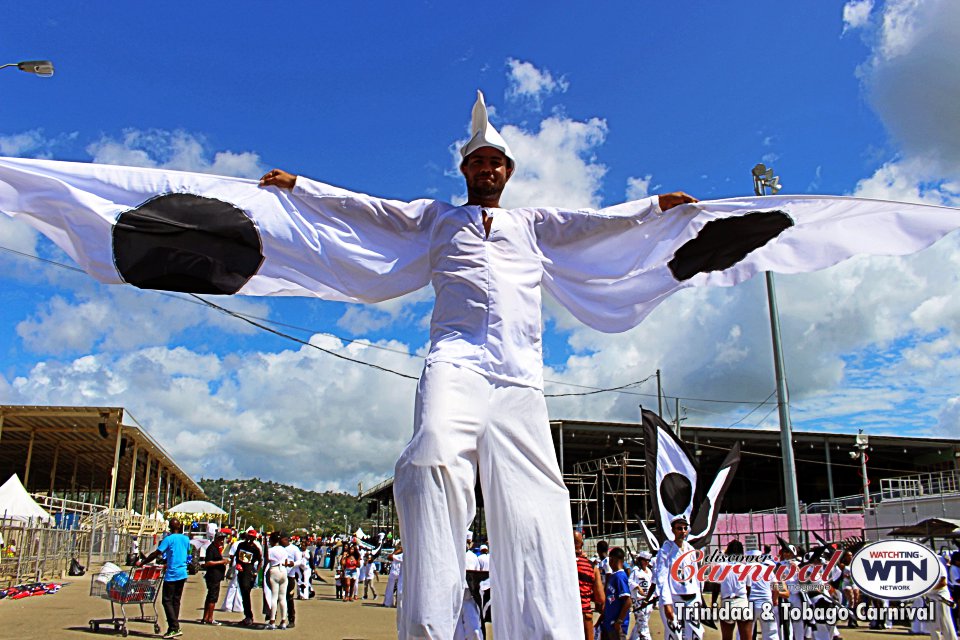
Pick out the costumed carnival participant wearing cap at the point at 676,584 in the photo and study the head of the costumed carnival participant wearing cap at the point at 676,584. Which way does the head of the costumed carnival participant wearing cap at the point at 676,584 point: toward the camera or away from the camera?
toward the camera

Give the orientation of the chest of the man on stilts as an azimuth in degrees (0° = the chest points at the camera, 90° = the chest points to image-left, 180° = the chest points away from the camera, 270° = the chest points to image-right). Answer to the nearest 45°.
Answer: approximately 0°

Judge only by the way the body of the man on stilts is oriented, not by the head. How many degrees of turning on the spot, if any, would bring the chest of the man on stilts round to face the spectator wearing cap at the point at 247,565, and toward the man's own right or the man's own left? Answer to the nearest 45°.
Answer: approximately 180°

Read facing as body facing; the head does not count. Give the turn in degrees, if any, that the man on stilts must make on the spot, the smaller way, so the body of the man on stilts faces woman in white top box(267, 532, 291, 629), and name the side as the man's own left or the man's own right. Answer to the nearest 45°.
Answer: approximately 180°

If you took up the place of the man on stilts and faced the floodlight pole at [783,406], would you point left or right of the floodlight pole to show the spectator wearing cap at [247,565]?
left

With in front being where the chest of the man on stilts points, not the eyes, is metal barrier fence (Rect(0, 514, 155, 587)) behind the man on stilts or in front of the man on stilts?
behind

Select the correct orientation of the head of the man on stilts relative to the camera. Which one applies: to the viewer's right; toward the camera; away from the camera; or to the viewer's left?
toward the camera

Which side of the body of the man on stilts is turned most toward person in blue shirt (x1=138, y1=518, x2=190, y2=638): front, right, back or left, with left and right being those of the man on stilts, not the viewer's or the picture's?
back
